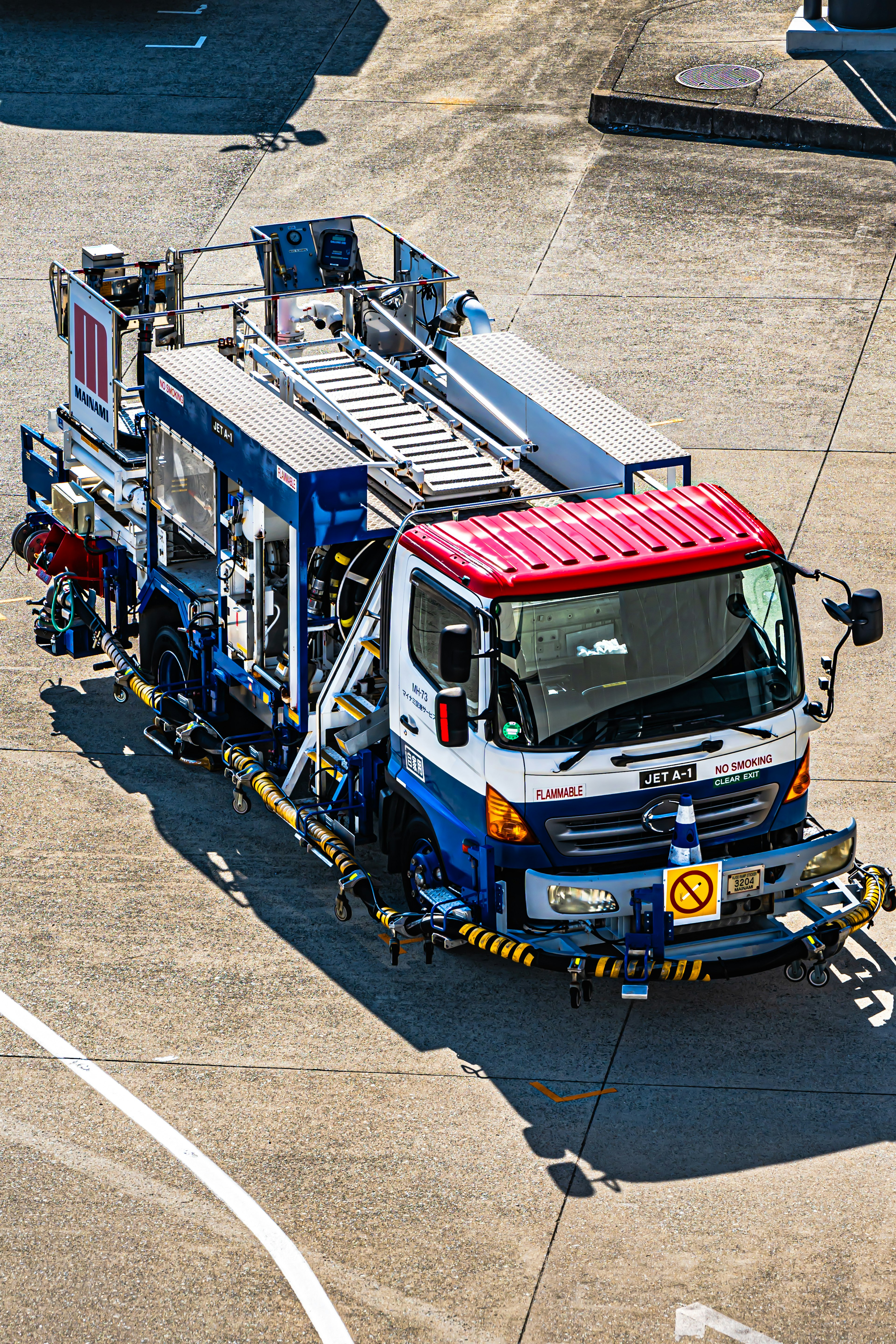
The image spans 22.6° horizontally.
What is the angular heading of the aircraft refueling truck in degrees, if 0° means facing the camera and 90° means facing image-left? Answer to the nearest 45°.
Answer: approximately 315°

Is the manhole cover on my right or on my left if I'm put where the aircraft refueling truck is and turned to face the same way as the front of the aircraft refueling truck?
on my left

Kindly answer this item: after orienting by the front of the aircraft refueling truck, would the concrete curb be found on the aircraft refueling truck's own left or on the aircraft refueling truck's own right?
on the aircraft refueling truck's own left
